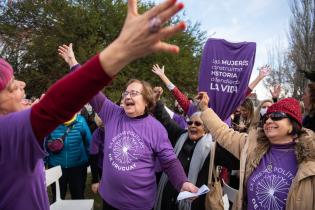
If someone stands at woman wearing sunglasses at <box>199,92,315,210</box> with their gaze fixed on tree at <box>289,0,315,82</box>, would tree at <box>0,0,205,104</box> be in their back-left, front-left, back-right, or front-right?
front-left

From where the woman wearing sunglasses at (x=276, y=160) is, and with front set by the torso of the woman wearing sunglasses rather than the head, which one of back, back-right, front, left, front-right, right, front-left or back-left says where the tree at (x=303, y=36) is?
back-right

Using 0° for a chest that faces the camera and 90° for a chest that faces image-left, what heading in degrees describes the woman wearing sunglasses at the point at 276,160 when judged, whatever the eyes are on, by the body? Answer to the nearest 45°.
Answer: approximately 45°

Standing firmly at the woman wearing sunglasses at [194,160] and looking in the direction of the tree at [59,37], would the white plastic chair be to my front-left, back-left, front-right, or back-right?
front-left

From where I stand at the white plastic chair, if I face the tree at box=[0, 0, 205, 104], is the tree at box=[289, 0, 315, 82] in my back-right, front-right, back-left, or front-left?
front-right

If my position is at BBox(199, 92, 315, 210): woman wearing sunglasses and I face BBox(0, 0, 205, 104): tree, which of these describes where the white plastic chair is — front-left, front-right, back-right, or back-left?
front-left

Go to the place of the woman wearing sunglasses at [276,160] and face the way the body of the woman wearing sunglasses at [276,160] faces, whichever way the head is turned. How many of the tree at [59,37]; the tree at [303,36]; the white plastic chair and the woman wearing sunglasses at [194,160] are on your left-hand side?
0

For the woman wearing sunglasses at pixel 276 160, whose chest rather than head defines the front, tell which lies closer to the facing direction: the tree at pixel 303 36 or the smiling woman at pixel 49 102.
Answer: the smiling woman

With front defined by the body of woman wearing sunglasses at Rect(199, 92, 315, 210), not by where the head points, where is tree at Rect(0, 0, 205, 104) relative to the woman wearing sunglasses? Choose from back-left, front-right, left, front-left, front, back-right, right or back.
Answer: right

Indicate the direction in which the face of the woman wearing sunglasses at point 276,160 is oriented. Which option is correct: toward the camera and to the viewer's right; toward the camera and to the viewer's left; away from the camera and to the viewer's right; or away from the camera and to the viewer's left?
toward the camera and to the viewer's left
